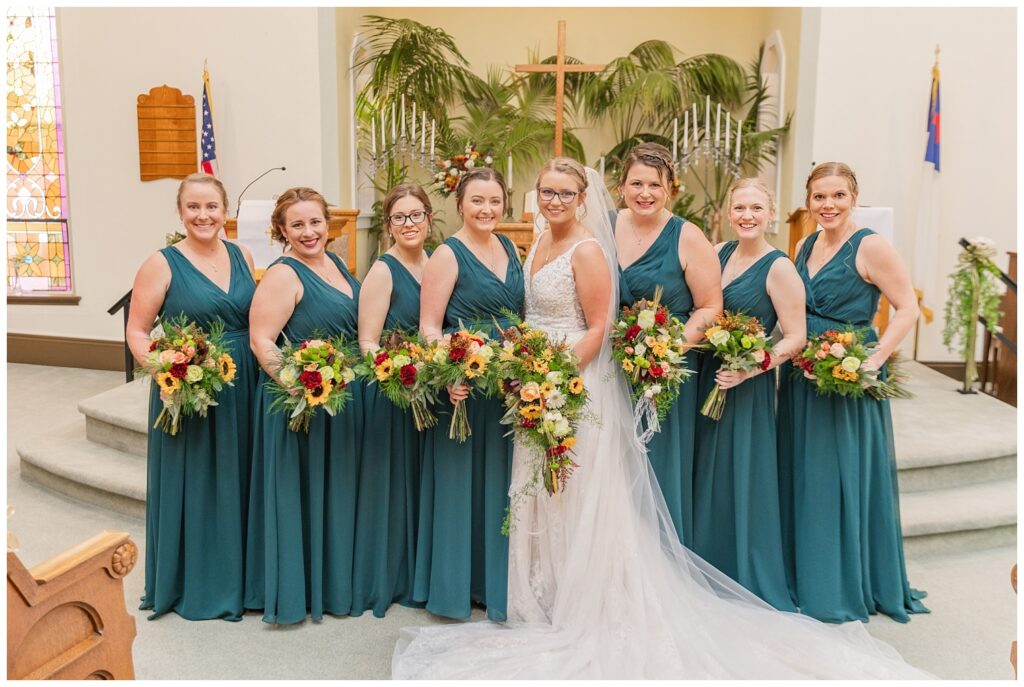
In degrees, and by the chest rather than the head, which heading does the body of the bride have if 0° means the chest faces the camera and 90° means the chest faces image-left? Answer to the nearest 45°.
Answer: approximately 45°

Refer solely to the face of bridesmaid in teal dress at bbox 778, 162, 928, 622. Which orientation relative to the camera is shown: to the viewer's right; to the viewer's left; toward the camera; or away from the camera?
toward the camera

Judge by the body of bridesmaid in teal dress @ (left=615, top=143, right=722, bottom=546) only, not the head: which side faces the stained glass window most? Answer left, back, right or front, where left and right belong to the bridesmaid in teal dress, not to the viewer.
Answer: right

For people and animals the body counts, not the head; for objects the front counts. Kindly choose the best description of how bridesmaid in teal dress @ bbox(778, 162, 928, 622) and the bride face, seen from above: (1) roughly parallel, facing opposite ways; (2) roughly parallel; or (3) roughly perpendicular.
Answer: roughly parallel

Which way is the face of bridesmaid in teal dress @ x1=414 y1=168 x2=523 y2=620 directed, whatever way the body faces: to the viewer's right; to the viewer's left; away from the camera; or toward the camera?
toward the camera

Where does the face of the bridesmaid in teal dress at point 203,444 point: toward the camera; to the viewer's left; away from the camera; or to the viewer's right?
toward the camera

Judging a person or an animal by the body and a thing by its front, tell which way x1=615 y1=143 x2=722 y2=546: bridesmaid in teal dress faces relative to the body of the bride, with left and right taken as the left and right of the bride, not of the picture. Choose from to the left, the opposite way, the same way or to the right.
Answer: the same way

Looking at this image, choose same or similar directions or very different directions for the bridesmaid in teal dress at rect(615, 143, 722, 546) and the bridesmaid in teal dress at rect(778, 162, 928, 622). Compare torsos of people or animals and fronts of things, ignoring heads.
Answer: same or similar directions

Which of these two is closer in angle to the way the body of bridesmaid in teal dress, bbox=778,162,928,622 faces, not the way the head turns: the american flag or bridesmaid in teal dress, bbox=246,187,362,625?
the bridesmaid in teal dress

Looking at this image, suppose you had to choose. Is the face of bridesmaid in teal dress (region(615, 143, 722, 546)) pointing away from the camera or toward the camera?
toward the camera

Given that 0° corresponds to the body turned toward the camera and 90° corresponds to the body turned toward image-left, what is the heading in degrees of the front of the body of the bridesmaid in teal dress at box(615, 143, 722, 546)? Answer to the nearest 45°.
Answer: approximately 45°

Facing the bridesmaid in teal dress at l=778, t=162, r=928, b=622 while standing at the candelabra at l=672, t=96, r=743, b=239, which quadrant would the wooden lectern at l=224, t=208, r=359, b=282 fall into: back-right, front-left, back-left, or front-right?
front-right

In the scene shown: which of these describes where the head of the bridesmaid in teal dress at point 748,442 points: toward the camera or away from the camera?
toward the camera

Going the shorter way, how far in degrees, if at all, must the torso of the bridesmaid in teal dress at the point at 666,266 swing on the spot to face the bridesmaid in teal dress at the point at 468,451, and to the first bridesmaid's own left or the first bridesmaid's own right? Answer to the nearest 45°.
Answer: approximately 45° to the first bridesmaid's own right
